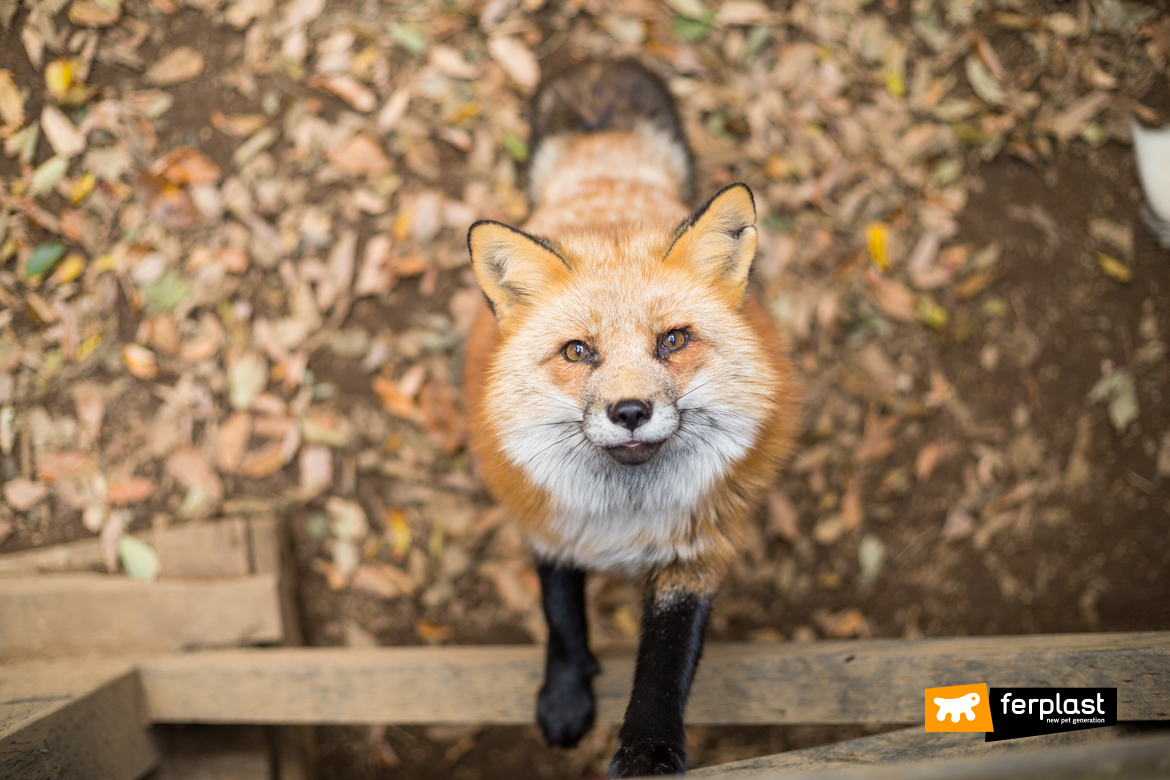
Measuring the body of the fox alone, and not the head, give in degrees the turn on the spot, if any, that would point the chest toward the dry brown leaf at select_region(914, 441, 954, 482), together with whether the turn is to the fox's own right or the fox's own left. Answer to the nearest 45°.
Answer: approximately 135° to the fox's own left

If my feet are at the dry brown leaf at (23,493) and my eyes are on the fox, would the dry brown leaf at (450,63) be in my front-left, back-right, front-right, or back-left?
front-left

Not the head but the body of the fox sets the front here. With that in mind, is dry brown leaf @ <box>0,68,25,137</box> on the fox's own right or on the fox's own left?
on the fox's own right

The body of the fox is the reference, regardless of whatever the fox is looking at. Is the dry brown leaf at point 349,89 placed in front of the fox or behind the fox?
behind

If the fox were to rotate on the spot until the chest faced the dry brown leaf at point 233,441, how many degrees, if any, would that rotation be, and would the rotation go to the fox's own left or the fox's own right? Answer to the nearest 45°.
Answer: approximately 135° to the fox's own right

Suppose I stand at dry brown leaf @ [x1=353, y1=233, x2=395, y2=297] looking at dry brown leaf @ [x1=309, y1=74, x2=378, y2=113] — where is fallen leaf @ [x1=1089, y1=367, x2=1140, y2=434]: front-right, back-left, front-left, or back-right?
back-right

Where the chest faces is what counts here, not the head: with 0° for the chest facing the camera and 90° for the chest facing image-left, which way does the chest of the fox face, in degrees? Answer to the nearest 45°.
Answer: approximately 0°

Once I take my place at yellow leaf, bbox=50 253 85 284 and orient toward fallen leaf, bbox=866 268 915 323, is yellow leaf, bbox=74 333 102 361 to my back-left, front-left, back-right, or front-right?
front-right

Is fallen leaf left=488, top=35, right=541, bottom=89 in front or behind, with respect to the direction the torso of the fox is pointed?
behind
